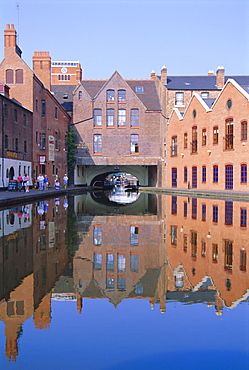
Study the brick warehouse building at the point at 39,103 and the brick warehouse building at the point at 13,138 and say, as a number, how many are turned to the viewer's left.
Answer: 0

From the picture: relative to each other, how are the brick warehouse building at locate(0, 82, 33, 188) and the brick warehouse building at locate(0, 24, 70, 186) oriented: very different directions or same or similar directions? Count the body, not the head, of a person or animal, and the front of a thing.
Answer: same or similar directions

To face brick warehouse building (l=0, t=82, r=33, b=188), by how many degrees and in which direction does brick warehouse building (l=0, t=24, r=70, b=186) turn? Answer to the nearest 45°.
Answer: approximately 45° to its right

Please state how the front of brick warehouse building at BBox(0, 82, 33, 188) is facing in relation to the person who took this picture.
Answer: facing the viewer and to the right of the viewer

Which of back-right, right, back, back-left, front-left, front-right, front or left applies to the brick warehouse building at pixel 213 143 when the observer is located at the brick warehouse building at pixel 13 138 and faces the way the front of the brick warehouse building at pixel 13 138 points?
front-left

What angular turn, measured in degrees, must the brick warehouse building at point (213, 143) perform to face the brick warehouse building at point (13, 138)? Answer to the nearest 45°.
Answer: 0° — it already faces it

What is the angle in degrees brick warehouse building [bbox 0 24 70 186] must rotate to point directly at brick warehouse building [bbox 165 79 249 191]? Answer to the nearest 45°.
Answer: approximately 45° to its left

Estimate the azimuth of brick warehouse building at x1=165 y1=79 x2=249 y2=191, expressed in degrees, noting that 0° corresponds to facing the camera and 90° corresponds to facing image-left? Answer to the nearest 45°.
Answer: approximately 45°

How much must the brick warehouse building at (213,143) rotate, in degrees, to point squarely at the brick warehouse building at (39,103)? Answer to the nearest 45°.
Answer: approximately 45° to its right

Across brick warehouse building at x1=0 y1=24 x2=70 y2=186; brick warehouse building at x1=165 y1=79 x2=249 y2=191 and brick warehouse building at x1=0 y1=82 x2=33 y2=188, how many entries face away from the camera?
0

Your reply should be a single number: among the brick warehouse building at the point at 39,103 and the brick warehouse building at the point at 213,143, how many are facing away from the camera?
0

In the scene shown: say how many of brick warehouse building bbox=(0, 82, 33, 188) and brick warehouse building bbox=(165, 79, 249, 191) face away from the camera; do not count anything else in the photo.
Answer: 0
